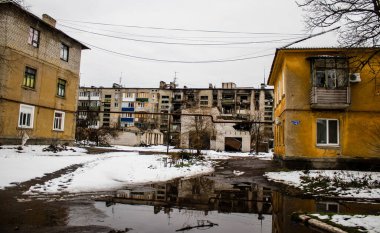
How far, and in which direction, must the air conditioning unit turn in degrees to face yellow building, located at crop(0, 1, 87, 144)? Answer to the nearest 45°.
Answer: approximately 90° to its right

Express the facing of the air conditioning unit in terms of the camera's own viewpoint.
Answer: facing the viewer
